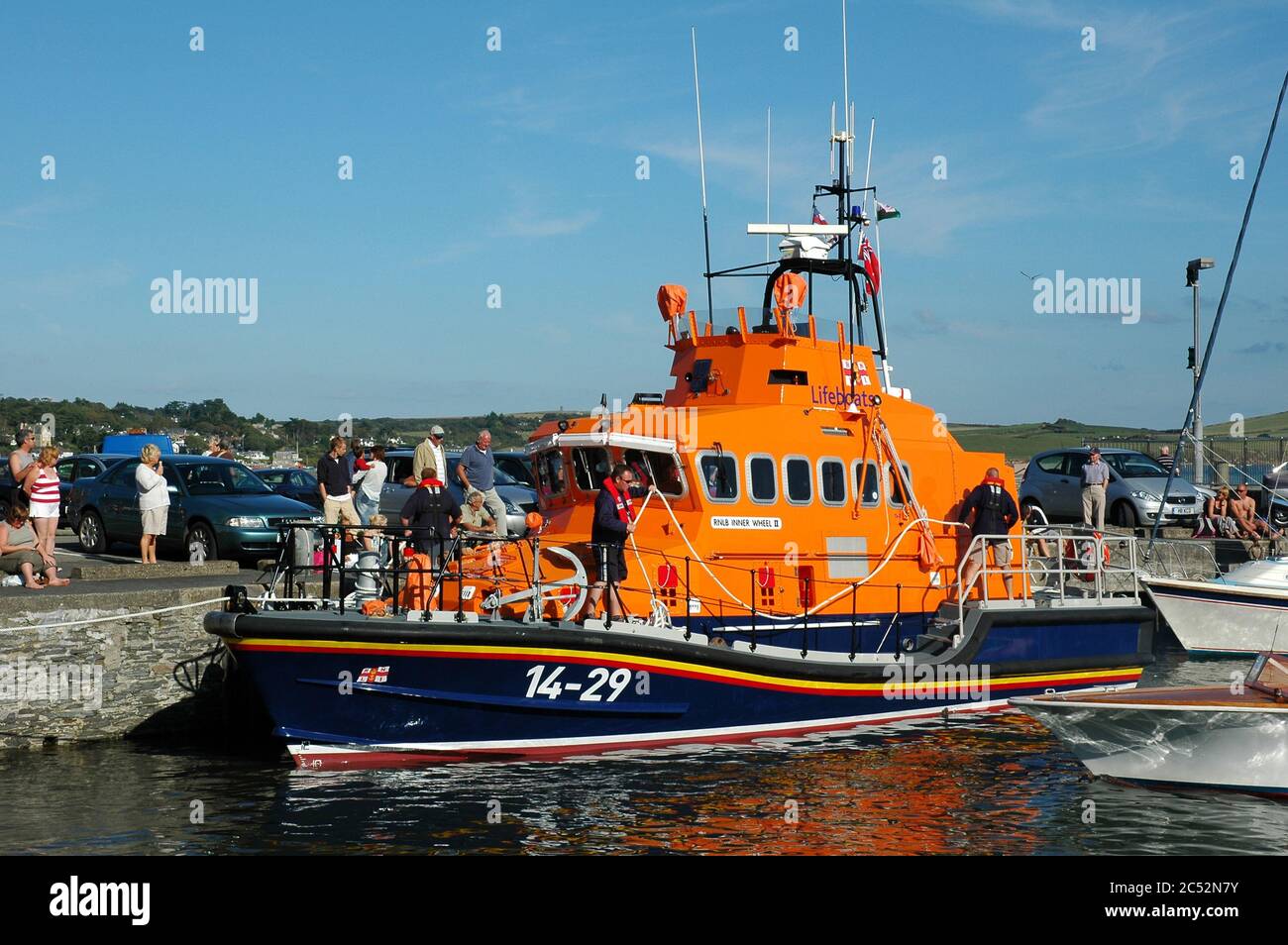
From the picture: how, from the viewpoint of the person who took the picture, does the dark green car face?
facing the viewer and to the right of the viewer

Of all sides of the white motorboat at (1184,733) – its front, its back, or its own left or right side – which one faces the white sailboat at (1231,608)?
right

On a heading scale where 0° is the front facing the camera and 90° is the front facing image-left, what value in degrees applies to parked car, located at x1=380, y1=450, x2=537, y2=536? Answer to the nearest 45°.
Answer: approximately 315°

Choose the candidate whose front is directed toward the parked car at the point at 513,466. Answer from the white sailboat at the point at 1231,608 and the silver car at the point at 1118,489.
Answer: the white sailboat

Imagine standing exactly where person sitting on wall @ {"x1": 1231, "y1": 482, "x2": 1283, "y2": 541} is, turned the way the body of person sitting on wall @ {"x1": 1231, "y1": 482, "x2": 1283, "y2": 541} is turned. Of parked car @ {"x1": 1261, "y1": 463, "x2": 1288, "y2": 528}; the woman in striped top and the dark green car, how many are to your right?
2

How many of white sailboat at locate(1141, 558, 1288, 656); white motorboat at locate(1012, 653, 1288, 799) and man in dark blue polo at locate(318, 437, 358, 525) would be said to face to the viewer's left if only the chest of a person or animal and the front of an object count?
2

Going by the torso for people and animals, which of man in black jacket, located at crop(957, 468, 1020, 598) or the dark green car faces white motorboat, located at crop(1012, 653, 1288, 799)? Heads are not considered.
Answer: the dark green car

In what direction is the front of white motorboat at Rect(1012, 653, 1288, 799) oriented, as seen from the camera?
facing to the left of the viewer

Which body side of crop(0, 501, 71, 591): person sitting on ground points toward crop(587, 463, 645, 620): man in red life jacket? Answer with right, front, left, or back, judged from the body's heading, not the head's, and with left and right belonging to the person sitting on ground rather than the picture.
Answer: front

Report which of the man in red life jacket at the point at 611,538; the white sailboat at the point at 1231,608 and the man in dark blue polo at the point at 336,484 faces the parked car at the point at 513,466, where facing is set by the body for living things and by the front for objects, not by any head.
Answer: the white sailboat

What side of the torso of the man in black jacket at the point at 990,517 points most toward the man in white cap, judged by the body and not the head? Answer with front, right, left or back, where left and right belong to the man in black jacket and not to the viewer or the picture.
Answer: left

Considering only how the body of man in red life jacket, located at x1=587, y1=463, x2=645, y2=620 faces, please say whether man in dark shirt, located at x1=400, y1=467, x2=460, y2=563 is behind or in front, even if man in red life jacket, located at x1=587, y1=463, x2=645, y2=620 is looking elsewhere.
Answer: behind

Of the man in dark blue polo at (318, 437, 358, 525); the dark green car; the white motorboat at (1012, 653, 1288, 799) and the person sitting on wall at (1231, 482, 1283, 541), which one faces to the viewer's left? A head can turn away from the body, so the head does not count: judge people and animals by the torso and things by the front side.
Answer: the white motorboat

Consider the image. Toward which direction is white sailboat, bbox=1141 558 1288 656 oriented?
to the viewer's left

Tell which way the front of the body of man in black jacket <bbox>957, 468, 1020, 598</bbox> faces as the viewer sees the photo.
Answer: away from the camera

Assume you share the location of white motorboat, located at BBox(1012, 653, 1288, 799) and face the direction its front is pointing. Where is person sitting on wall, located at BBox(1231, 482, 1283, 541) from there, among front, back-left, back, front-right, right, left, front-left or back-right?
right
